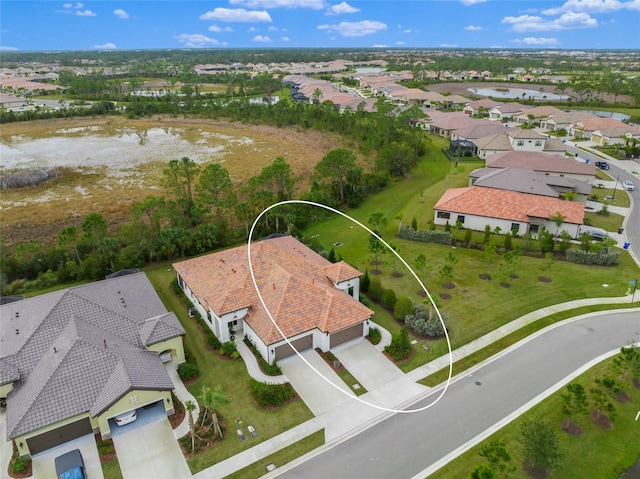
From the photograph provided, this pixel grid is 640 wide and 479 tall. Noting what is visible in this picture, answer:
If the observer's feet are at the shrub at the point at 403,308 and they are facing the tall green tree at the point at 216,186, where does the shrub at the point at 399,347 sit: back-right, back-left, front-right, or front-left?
back-left

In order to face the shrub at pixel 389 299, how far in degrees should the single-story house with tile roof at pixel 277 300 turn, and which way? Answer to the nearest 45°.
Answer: approximately 45° to its left

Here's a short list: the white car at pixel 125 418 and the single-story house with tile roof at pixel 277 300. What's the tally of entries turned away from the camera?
1

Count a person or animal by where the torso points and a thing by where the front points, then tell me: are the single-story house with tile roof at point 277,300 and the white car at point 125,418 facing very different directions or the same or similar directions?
very different directions

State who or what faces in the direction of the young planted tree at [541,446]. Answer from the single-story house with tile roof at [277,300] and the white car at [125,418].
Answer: the single-story house with tile roof

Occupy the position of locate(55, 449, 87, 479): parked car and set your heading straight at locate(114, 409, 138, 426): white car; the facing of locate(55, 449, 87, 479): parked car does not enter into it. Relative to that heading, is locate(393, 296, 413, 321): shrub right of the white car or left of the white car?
right

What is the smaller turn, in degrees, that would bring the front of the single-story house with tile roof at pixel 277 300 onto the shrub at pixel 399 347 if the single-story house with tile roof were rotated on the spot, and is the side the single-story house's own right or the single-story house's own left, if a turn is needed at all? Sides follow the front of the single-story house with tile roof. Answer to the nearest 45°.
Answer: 0° — it already faces it

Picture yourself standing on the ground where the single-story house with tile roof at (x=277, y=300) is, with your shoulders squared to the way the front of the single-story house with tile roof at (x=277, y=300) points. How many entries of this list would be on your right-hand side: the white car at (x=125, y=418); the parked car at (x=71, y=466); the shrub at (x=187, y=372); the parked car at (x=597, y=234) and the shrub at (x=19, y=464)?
4

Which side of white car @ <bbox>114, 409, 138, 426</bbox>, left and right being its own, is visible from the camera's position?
back

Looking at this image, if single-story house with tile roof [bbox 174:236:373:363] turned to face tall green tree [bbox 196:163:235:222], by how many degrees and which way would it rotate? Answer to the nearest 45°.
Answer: approximately 135° to its left

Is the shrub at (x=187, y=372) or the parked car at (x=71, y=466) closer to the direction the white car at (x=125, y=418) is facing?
the shrub

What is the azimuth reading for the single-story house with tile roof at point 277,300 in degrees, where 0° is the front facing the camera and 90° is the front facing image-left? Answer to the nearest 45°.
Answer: approximately 315°

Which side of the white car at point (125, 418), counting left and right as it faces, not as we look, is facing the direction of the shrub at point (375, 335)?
right

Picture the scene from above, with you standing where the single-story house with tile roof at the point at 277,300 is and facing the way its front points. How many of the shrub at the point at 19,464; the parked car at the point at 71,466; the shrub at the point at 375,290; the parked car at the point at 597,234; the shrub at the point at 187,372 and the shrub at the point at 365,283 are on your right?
3

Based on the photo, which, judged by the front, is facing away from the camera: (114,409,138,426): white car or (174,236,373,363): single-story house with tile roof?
the white car
